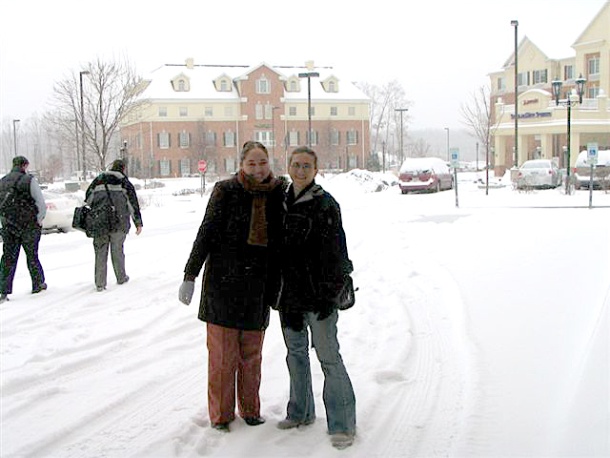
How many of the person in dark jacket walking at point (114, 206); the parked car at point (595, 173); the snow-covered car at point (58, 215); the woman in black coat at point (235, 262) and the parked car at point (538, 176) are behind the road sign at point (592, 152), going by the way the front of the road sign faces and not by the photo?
2

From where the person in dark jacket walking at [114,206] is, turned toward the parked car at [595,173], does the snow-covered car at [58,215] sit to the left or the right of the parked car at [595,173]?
left

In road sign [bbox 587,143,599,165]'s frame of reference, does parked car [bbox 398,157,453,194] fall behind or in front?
behind

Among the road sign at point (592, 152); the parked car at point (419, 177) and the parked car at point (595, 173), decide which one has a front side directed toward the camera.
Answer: the road sign

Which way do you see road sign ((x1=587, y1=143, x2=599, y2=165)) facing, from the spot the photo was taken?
facing the viewer

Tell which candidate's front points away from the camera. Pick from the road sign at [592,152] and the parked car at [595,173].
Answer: the parked car

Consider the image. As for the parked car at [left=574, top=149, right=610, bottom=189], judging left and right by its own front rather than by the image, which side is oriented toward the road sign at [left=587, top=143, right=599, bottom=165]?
back

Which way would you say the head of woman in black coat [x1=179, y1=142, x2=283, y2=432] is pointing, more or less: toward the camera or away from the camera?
toward the camera

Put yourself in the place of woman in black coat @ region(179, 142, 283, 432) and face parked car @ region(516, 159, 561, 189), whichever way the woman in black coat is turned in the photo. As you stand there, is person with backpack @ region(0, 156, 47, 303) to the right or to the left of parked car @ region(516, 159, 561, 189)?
left

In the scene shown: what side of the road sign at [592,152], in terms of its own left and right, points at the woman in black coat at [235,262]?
front

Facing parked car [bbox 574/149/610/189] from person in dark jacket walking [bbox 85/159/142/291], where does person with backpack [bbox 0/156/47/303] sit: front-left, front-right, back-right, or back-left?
back-left

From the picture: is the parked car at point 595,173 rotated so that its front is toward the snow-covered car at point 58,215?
no

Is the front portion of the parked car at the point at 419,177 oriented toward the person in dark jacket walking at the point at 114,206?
no

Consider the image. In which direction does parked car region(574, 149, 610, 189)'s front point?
away from the camera
